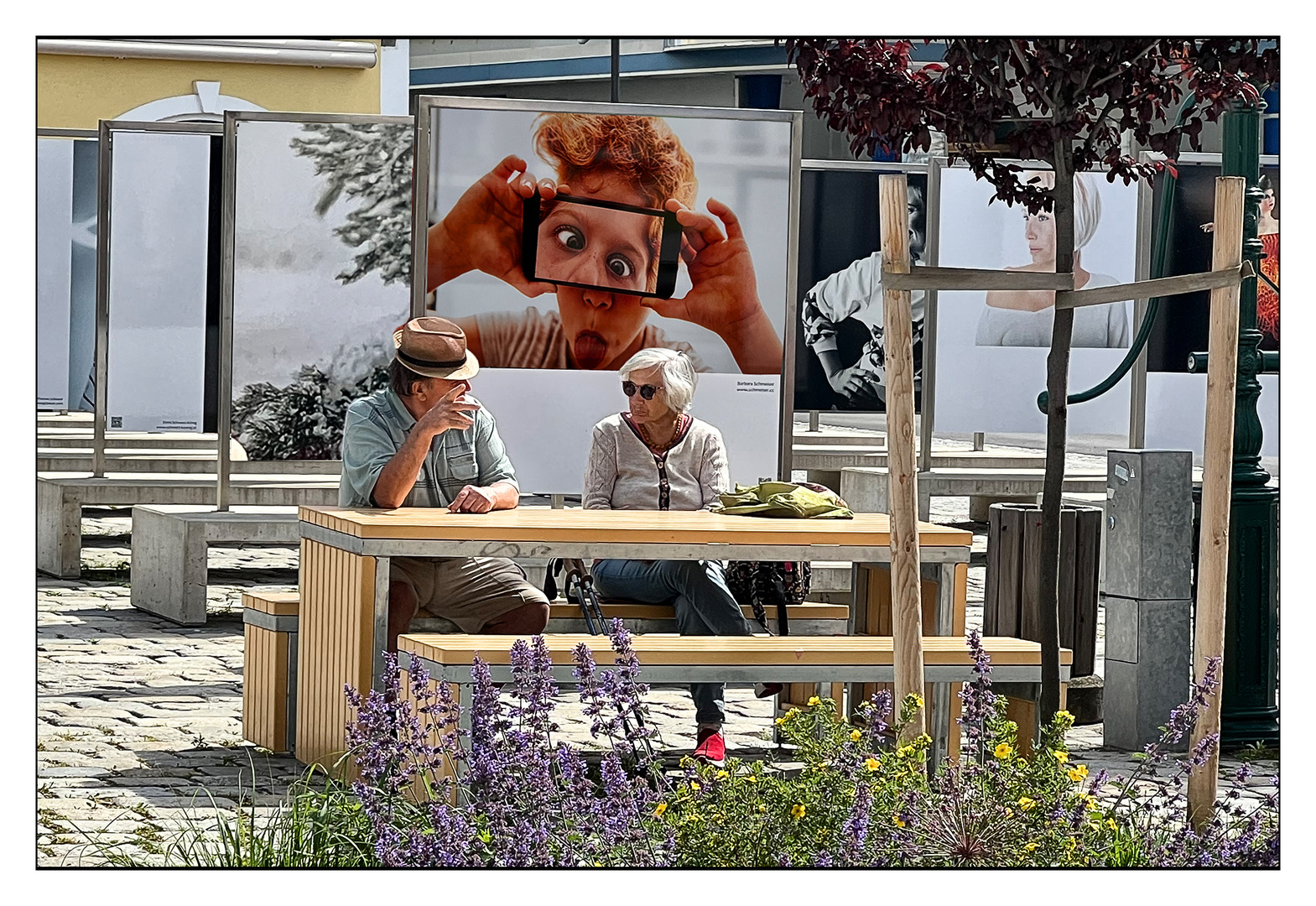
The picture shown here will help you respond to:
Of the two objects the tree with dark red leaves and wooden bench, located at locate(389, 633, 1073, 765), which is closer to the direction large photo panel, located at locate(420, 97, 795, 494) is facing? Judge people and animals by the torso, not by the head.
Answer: the wooden bench

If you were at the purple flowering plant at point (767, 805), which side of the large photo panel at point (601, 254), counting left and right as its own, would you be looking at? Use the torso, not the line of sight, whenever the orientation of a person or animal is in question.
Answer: front

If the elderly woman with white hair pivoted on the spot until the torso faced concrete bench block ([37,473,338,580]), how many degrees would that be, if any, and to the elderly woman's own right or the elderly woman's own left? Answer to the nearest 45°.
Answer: approximately 135° to the elderly woman's own right

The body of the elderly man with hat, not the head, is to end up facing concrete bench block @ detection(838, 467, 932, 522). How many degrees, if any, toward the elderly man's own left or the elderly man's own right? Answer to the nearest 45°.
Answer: approximately 90° to the elderly man's own left

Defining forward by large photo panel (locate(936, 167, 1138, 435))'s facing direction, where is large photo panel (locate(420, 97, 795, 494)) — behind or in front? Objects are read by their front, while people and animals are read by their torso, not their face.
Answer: in front

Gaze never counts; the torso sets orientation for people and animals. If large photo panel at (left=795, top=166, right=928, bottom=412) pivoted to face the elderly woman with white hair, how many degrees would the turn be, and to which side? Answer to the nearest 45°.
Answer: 0° — it already faces them

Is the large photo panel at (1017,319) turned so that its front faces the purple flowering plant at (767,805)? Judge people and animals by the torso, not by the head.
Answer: yes

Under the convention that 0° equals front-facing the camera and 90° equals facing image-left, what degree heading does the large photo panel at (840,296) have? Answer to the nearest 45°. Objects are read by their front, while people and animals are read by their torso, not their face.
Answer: approximately 0°
